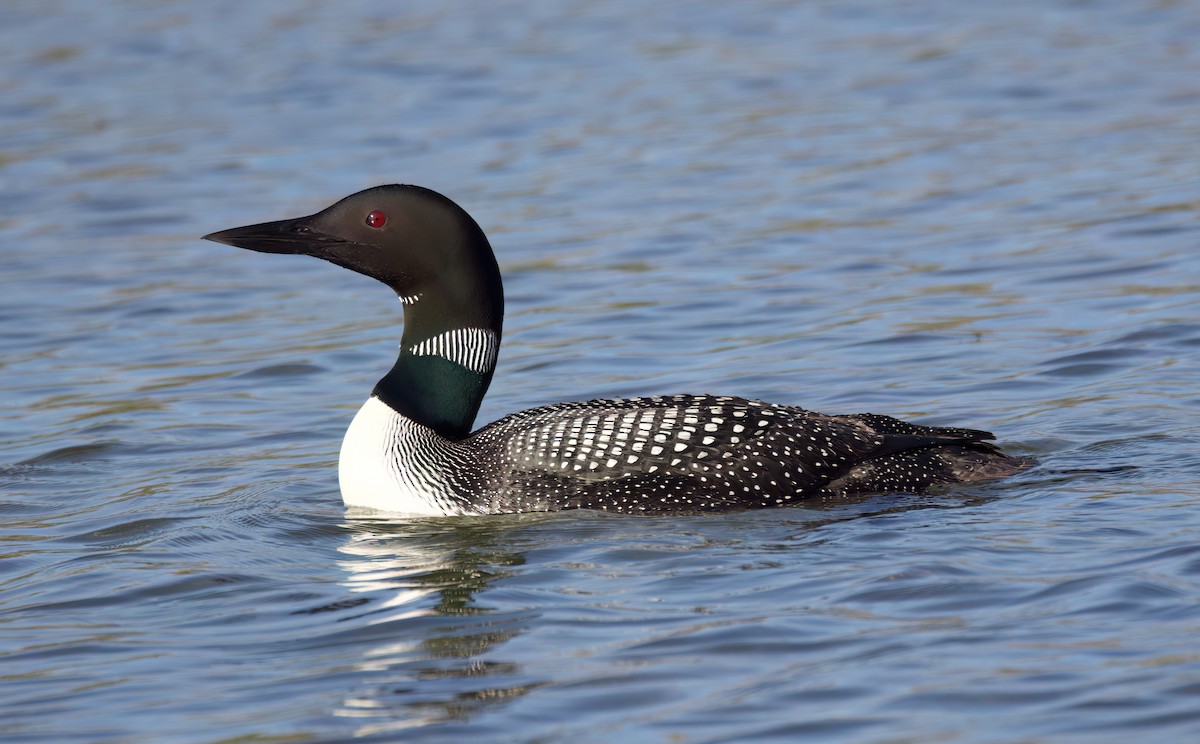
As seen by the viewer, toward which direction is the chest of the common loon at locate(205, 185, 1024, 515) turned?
to the viewer's left
